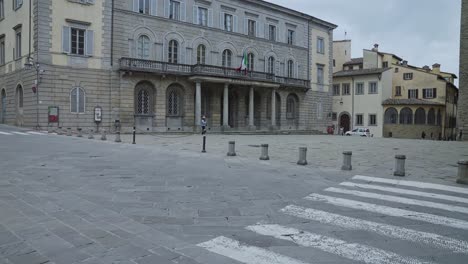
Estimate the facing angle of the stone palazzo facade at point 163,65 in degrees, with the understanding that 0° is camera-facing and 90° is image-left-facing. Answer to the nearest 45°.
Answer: approximately 315°

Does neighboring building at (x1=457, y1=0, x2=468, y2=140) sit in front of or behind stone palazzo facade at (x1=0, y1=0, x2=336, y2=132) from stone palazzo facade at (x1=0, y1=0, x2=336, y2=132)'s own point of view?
in front

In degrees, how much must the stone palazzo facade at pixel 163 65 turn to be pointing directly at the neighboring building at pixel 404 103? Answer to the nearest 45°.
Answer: approximately 45° to its left

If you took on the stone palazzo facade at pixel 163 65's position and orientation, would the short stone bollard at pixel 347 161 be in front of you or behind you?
in front
